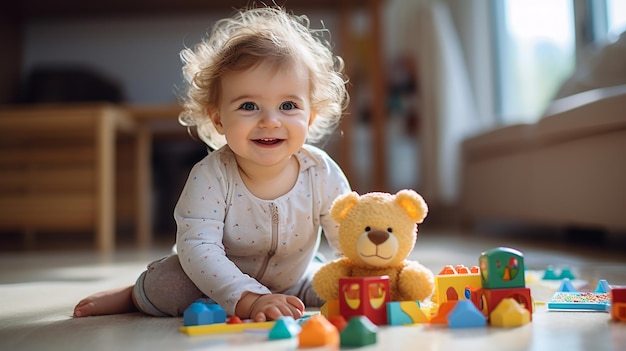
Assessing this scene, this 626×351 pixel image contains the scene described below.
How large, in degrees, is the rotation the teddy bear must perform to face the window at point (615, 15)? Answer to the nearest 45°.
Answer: approximately 135° to its left

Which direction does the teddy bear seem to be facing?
toward the camera

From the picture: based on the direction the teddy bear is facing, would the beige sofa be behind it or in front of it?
behind

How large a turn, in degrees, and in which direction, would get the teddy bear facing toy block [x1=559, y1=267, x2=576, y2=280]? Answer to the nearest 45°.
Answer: approximately 135° to its left
